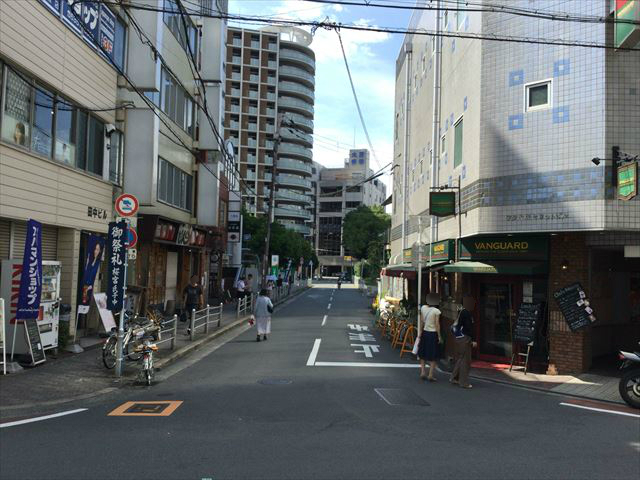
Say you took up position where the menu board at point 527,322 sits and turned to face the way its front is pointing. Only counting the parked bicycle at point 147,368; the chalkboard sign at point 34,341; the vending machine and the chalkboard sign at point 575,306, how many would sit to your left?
1

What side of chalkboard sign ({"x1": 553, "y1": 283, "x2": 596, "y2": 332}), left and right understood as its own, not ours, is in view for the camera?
front

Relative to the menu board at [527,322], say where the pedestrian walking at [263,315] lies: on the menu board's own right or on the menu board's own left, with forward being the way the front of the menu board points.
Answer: on the menu board's own right

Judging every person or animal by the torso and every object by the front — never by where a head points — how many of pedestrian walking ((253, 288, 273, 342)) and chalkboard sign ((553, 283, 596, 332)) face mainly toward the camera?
1

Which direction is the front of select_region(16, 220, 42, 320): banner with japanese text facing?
toward the camera

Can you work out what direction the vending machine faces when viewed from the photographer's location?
facing the viewer and to the right of the viewer

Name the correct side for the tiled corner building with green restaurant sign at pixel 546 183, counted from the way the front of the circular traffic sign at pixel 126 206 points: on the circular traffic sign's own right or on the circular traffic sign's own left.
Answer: on the circular traffic sign's own left

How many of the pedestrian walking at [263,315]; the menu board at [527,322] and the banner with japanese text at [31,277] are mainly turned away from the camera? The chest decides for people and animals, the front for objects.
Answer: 1

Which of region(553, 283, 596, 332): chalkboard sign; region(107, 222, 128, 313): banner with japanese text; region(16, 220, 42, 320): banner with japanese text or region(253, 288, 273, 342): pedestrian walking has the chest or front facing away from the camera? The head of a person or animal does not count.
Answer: the pedestrian walking

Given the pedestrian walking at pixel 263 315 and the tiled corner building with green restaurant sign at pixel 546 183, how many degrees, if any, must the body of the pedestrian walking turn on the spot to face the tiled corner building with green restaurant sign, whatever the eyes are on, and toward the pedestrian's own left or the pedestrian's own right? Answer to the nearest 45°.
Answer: approximately 135° to the pedestrian's own right

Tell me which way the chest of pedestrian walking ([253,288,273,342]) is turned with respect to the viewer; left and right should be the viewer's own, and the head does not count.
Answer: facing away from the viewer

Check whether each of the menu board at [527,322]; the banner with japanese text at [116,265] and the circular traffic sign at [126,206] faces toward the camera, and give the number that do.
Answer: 3

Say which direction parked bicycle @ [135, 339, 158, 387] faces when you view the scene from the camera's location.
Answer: facing the viewer

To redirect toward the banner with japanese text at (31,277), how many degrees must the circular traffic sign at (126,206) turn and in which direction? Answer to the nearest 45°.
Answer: approximately 90° to its right
